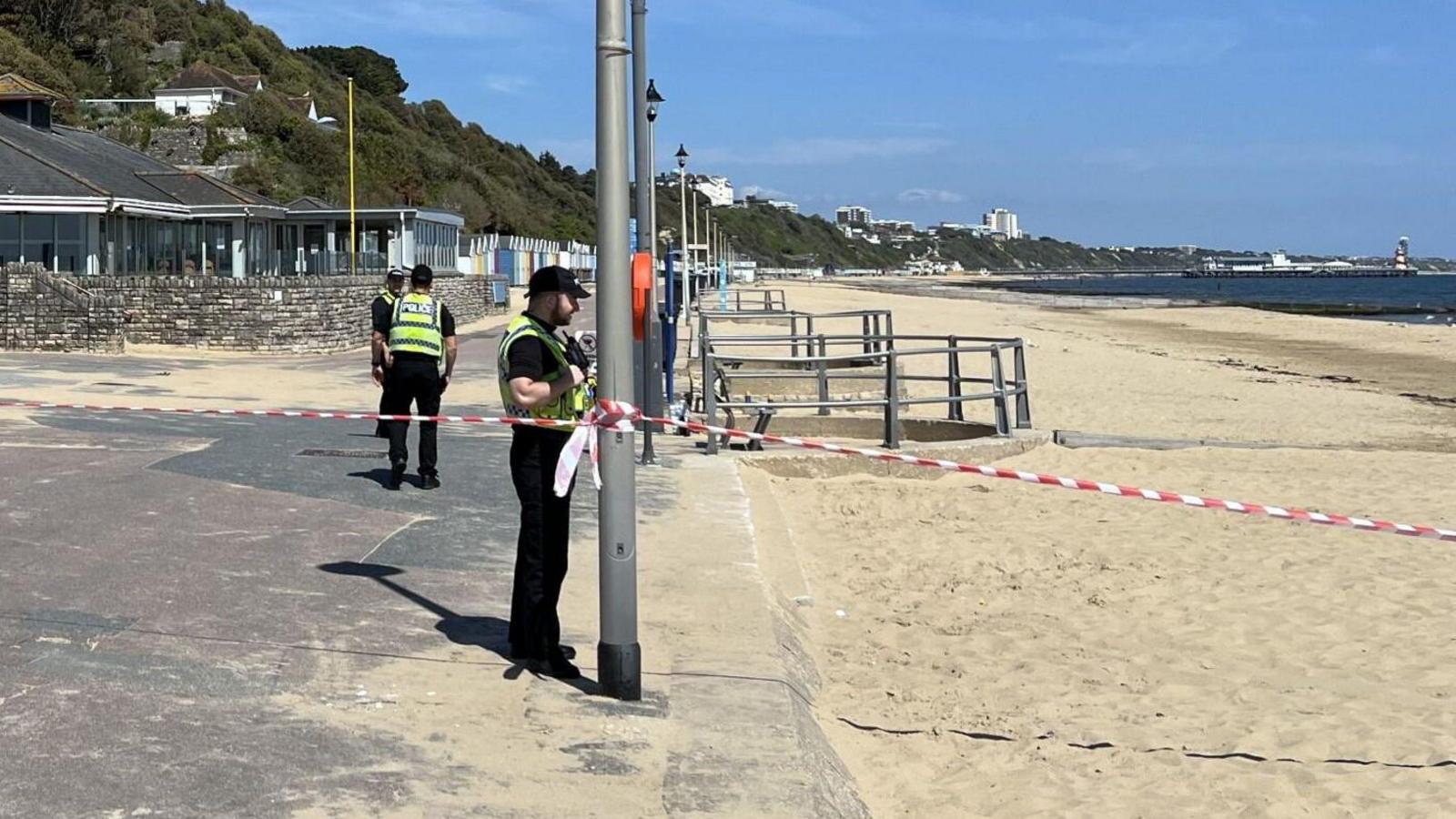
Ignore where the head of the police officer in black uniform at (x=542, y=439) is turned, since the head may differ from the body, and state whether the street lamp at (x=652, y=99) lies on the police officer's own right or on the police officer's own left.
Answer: on the police officer's own left

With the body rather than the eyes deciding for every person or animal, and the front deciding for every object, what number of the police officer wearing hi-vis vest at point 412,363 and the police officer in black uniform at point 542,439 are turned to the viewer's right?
1

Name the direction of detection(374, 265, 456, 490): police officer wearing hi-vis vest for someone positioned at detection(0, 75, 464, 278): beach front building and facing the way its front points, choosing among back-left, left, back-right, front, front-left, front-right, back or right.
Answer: front-right

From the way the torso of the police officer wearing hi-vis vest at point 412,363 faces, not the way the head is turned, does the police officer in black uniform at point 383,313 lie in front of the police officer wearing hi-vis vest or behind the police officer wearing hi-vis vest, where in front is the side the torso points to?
in front

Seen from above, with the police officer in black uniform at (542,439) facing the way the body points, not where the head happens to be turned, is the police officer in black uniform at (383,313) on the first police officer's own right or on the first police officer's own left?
on the first police officer's own left

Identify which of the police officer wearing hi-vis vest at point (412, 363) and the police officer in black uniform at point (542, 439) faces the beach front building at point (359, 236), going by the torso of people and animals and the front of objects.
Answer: the police officer wearing hi-vis vest

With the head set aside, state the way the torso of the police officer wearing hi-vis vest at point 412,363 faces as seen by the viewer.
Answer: away from the camera

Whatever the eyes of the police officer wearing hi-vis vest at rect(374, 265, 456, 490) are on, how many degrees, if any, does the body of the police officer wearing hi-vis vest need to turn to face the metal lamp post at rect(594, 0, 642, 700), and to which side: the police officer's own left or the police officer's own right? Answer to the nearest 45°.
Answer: approximately 180°

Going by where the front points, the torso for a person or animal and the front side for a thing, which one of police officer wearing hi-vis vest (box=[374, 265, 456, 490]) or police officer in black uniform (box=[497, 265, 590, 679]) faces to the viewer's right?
the police officer in black uniform

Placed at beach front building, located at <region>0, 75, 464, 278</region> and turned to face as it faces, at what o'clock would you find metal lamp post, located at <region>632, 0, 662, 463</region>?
The metal lamp post is roughly at 1 o'clock from the beach front building.

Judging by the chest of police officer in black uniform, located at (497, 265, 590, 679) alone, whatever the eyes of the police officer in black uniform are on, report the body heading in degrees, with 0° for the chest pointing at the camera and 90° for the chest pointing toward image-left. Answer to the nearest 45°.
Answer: approximately 270°

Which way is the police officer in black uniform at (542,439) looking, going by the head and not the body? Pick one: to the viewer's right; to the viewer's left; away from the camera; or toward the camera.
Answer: to the viewer's right

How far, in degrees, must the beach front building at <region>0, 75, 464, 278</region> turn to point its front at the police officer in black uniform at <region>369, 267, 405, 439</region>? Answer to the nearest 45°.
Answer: approximately 45° to its right

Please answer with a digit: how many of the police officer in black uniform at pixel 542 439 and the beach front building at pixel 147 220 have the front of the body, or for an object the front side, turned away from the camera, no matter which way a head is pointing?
0

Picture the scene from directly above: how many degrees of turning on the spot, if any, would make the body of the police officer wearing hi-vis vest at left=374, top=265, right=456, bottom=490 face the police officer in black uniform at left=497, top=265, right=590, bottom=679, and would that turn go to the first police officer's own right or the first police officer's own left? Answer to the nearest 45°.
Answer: approximately 180°
